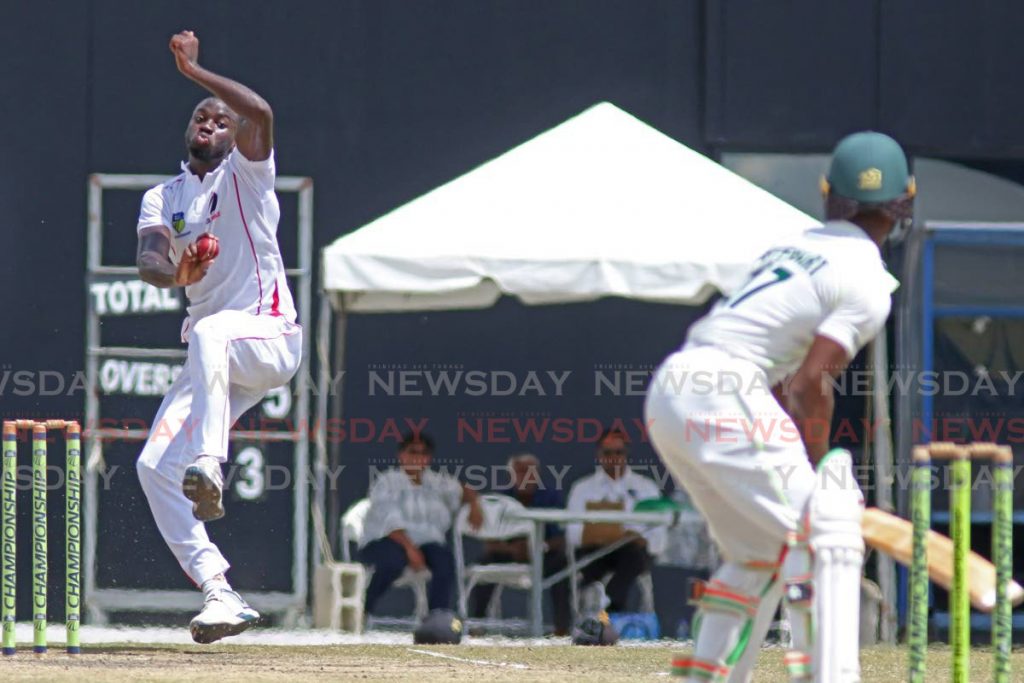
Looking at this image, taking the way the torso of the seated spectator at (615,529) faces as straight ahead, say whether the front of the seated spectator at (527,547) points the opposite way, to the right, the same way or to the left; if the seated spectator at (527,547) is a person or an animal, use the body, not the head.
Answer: the same way

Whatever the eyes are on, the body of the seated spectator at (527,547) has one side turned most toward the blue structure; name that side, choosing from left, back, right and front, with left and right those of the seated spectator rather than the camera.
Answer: left

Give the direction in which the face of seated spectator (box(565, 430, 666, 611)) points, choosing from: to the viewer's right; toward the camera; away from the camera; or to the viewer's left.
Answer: toward the camera

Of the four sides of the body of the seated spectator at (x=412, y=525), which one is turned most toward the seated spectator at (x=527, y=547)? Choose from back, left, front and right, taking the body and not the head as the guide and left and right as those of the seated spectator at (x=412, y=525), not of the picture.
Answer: left

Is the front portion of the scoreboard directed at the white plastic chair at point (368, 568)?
no

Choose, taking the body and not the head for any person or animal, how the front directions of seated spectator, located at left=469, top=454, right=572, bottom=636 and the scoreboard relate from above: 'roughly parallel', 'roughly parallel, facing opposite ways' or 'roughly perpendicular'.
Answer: roughly parallel

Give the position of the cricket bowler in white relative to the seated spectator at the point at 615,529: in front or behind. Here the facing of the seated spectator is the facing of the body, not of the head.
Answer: in front

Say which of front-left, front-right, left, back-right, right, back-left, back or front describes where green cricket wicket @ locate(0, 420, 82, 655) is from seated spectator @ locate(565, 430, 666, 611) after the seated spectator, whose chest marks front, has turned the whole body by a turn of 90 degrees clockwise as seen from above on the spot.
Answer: front-left

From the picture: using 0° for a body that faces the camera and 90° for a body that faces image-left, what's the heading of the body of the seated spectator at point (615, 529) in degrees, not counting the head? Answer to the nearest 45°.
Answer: approximately 0°

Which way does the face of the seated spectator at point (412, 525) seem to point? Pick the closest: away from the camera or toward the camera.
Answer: toward the camera

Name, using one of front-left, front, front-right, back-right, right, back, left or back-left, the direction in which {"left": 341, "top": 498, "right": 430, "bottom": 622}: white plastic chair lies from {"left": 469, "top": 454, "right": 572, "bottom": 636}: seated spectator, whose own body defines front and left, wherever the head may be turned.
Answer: right

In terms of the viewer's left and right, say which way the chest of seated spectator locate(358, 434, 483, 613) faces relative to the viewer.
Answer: facing the viewer

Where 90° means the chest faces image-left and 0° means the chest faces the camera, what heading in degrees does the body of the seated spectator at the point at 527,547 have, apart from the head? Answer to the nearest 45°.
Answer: approximately 0°

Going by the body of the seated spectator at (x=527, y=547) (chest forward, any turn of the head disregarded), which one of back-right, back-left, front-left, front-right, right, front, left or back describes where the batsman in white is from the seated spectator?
front

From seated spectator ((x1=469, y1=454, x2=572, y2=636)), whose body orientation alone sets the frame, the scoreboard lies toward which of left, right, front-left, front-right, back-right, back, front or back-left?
right

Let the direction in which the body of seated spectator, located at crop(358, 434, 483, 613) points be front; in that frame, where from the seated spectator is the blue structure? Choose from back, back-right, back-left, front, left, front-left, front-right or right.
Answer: left

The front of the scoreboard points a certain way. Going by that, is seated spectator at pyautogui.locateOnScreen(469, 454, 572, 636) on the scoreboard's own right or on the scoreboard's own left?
on the scoreboard's own left

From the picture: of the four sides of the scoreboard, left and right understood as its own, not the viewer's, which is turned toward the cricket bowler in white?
front

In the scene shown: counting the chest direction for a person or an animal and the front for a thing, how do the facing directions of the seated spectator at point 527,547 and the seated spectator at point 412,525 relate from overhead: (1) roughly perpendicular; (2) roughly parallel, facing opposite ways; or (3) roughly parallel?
roughly parallel
